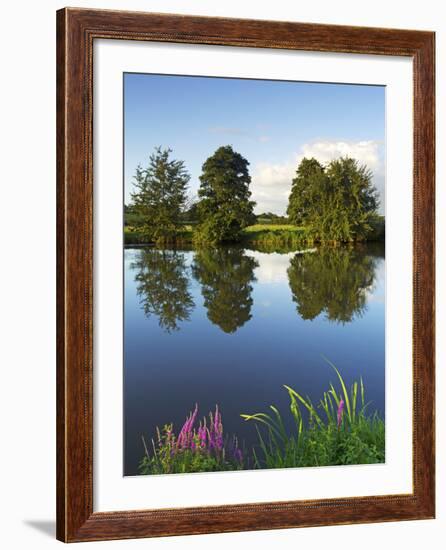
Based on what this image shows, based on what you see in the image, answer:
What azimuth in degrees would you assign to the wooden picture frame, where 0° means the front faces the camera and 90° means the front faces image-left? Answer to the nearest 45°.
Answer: approximately 315°
